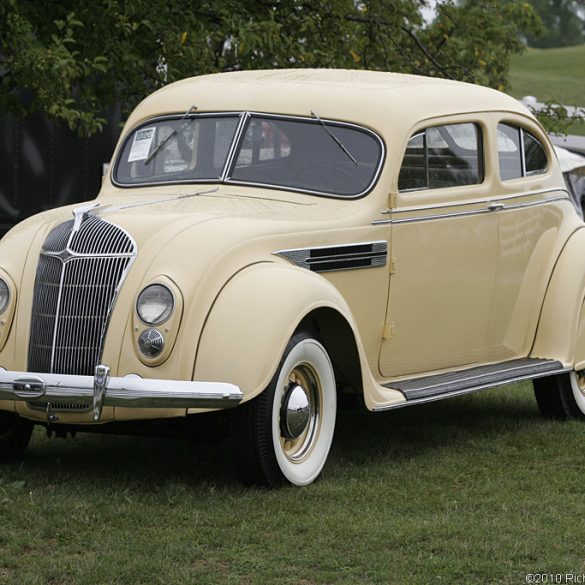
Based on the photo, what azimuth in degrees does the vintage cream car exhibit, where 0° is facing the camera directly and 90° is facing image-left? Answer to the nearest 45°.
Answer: approximately 45°
